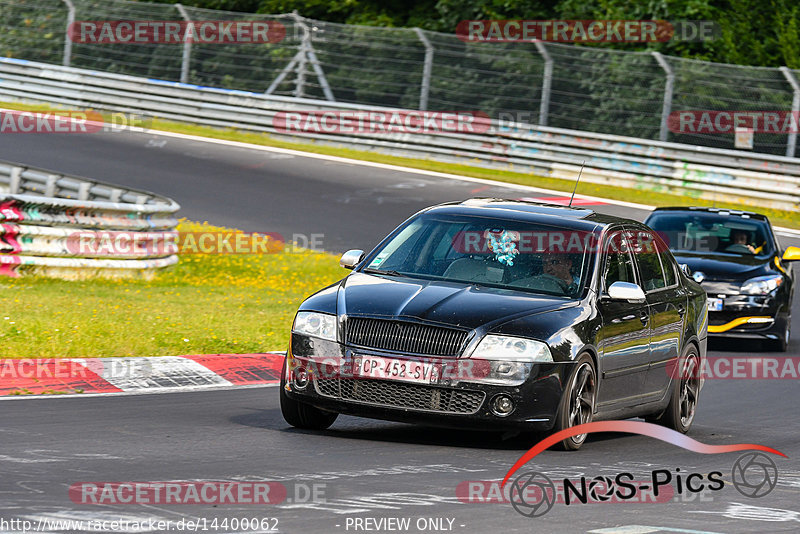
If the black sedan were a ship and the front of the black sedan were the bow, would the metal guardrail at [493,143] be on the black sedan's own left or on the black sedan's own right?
on the black sedan's own right

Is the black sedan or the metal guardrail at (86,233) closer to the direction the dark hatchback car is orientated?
the black sedan

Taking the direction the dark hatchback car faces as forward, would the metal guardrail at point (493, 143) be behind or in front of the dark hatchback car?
behind

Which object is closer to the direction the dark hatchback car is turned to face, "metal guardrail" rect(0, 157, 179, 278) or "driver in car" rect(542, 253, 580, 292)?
the driver in car

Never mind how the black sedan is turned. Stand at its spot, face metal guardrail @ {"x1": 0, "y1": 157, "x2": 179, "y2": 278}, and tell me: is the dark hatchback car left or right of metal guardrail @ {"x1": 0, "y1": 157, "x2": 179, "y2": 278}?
right

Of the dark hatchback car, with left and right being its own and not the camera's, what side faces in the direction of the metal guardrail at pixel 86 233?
right

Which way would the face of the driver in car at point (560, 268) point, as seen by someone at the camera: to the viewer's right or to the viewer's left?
to the viewer's left

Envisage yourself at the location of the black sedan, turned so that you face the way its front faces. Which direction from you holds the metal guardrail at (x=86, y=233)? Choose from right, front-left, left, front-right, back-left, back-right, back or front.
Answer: right

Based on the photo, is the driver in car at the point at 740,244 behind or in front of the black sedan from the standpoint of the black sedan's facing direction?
behind

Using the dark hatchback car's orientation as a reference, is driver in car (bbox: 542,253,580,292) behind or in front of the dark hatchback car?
in front

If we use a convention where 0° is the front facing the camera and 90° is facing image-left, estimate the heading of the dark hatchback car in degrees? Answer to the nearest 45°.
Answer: approximately 0°
